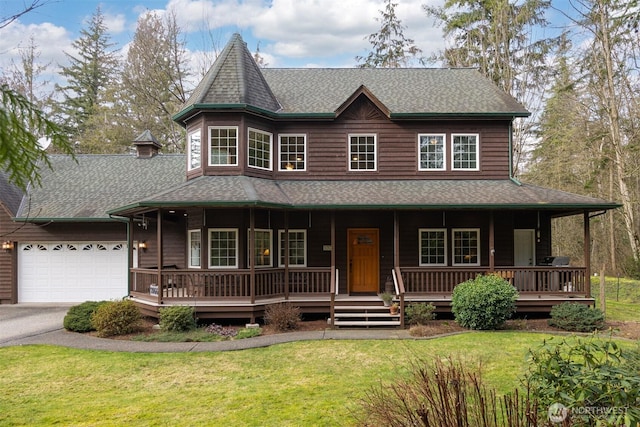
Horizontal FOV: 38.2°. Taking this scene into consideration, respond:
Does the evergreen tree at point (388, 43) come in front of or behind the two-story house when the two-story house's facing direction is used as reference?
behind

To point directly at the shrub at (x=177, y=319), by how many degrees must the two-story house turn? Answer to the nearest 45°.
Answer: approximately 45° to its right

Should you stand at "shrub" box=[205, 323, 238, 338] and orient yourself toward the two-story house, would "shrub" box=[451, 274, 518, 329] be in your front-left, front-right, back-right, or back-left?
front-right

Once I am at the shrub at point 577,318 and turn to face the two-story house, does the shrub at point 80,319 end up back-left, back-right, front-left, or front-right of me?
front-left

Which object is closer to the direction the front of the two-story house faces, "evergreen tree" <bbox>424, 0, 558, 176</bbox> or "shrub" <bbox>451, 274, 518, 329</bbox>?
the shrub

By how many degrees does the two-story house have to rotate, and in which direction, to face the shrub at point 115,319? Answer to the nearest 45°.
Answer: approximately 45° to its right

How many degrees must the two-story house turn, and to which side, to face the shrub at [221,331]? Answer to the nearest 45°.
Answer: approximately 45° to its right

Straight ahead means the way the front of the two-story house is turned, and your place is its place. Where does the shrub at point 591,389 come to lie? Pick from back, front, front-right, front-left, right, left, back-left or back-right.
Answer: front

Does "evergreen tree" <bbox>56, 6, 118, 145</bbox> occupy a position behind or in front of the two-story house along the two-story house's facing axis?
behind

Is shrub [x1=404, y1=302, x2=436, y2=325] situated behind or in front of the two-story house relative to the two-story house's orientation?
in front
